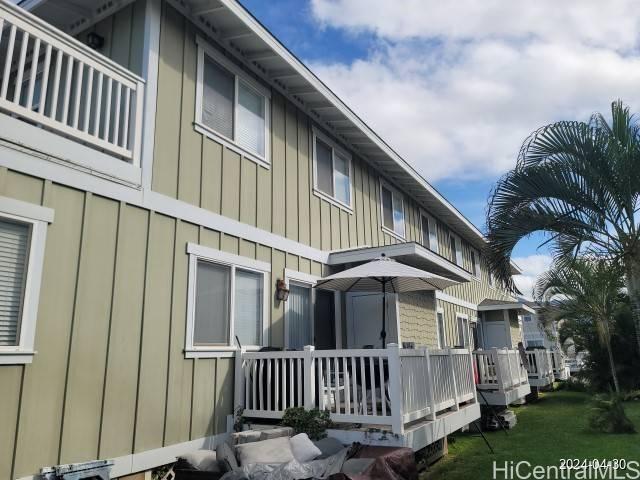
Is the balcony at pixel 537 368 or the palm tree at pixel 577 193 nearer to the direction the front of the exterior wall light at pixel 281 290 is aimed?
the palm tree

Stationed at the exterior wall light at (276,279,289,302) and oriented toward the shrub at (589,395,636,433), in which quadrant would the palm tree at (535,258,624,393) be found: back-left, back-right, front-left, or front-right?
front-left

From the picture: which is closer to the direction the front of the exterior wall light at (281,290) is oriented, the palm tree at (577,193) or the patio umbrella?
the palm tree

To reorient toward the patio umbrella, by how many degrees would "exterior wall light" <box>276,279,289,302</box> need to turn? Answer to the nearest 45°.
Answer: approximately 45° to its left

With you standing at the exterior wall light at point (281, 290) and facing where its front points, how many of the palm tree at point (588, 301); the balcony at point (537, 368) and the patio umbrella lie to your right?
0

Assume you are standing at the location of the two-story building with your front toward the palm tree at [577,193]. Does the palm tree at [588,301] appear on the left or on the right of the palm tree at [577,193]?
left

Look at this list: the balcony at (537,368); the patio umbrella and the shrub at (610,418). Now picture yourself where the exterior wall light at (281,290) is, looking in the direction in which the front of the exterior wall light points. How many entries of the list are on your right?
0

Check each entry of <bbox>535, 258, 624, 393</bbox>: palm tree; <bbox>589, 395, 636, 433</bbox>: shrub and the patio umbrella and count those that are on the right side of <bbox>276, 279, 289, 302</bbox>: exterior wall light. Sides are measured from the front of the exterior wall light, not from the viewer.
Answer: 0

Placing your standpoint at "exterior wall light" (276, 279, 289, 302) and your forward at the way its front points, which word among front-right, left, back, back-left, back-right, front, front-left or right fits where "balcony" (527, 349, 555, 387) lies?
left

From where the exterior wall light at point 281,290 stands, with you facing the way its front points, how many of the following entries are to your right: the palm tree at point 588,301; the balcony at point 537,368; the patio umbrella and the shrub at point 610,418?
0

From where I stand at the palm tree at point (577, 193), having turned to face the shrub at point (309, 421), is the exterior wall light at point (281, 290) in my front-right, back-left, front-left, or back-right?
front-right

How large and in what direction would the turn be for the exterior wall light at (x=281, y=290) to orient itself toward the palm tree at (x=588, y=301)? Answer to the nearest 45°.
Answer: approximately 90° to its left

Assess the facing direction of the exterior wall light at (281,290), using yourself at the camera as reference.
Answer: facing the viewer and to the right of the viewer

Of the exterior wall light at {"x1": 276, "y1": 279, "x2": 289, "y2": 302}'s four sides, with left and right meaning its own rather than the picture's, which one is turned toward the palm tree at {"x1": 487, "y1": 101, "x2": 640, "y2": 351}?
front
